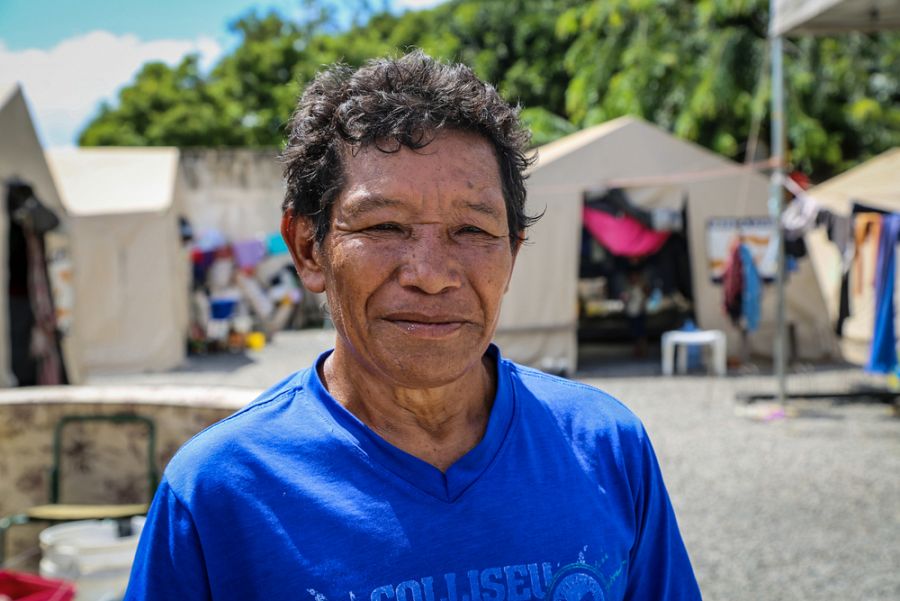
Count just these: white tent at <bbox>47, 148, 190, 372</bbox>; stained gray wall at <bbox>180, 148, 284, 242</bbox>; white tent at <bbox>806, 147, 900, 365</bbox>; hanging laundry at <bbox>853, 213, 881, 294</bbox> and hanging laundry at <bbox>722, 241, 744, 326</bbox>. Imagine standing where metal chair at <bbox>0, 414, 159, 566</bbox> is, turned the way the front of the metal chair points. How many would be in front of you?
0

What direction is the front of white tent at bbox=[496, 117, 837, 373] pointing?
toward the camera

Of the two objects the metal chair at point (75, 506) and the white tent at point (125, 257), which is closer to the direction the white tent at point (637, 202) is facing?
the metal chair

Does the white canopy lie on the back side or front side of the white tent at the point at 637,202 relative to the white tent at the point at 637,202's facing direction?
on the front side

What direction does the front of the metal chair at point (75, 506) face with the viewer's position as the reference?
facing the viewer and to the left of the viewer

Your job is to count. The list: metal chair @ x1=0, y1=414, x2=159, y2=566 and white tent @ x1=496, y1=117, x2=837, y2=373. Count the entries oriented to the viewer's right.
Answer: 0

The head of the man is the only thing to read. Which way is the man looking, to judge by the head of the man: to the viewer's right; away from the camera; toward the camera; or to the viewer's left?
toward the camera

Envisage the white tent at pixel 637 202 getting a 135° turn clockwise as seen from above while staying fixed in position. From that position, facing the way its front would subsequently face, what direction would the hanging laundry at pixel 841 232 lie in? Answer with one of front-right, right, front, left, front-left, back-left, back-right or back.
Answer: back

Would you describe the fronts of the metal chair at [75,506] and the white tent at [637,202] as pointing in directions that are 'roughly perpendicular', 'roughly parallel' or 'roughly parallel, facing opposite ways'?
roughly parallel

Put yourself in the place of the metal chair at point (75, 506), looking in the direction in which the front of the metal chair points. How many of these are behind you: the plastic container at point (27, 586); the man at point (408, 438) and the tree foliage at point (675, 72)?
1

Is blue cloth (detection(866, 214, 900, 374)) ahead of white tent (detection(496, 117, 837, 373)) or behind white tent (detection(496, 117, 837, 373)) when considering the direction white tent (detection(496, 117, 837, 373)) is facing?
ahead

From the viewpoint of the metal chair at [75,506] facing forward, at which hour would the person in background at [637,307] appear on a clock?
The person in background is roughly at 6 o'clock from the metal chair.
